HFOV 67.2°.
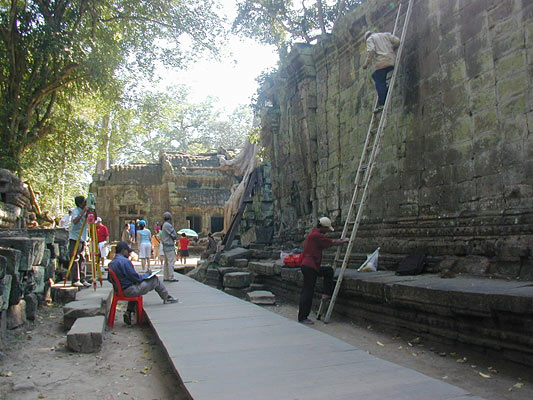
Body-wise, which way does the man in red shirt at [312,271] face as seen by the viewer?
to the viewer's right

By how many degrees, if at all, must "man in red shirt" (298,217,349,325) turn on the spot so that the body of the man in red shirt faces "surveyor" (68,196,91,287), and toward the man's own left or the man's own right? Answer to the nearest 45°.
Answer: approximately 180°

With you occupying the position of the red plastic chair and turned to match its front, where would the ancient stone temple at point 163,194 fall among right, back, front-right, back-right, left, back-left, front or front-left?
left

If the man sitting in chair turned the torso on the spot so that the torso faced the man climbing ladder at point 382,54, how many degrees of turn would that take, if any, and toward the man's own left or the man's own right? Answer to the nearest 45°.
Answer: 0° — they already face them

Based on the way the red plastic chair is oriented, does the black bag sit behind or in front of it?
in front

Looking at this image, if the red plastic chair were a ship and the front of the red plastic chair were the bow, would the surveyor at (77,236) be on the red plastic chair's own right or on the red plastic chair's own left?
on the red plastic chair's own left

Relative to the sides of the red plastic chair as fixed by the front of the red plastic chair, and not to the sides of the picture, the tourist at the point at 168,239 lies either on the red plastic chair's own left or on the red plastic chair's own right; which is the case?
on the red plastic chair's own left

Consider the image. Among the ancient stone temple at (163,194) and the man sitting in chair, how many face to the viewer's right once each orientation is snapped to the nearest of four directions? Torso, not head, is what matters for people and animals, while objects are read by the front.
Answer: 1

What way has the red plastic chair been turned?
to the viewer's right

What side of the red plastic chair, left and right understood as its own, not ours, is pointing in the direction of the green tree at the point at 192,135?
left

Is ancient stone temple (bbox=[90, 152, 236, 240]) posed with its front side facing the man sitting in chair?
yes

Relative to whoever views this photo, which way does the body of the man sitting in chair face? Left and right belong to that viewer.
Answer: facing to the right of the viewer
